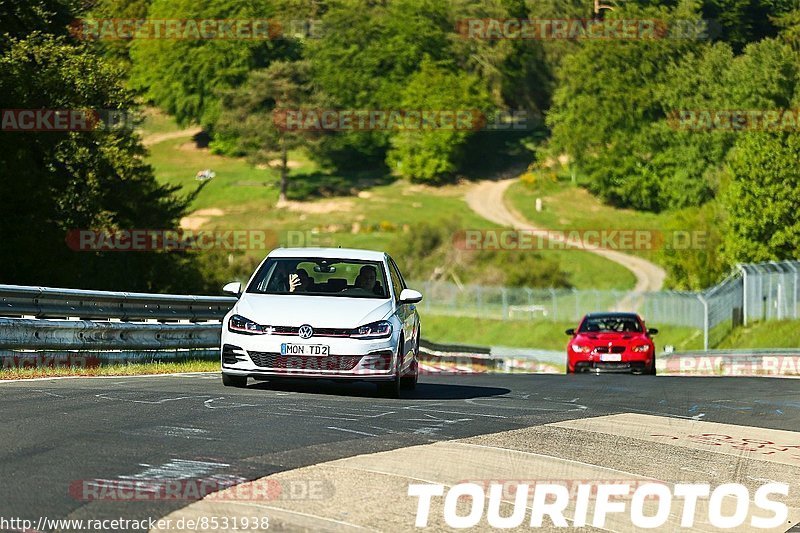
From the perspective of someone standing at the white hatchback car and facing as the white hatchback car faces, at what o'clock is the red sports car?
The red sports car is roughly at 7 o'clock from the white hatchback car.

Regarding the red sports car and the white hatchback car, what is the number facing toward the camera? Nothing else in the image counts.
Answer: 2

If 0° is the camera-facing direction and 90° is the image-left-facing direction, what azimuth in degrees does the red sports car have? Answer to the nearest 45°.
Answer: approximately 0°

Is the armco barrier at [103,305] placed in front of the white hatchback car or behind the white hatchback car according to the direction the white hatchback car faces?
behind

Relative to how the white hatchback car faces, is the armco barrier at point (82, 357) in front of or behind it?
behind

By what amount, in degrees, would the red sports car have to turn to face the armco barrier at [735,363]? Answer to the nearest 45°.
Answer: approximately 135° to its left

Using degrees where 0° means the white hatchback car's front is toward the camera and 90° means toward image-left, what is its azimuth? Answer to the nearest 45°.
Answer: approximately 0°

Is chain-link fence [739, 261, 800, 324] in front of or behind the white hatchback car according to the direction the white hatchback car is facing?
behind
